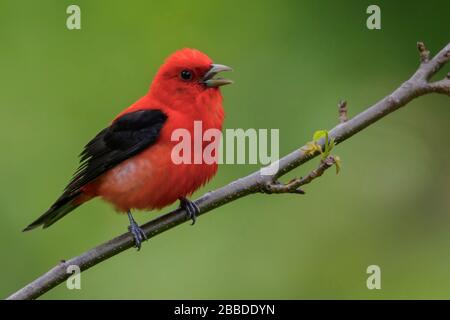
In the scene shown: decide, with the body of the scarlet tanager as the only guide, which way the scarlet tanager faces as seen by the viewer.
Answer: to the viewer's right
